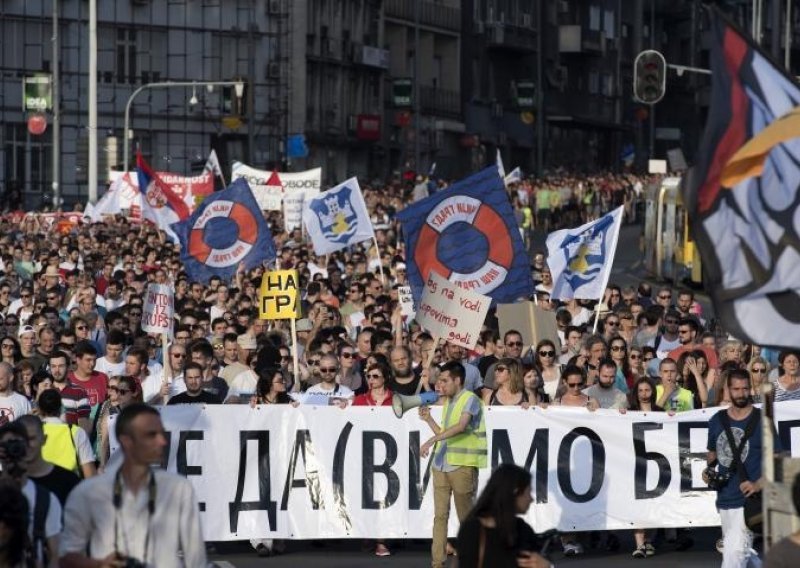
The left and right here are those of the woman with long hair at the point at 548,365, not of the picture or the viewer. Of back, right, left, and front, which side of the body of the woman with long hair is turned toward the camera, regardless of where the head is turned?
front

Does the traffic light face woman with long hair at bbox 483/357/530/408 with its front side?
yes

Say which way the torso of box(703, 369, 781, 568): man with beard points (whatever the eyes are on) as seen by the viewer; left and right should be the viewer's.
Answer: facing the viewer

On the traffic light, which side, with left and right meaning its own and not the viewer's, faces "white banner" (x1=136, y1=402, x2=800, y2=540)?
front

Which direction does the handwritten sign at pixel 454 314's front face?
toward the camera

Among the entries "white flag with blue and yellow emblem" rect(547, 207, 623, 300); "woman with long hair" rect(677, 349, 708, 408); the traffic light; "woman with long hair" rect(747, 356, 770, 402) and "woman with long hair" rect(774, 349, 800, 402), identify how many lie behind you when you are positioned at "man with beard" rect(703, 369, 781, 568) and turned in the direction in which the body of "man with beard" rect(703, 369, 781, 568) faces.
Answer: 5

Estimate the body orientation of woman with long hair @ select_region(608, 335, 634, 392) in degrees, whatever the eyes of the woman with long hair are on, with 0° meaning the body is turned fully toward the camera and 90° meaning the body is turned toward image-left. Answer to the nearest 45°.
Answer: approximately 0°

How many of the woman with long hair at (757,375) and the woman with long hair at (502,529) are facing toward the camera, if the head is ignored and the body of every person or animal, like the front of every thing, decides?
1

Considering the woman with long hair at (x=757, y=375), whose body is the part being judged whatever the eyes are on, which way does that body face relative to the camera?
toward the camera

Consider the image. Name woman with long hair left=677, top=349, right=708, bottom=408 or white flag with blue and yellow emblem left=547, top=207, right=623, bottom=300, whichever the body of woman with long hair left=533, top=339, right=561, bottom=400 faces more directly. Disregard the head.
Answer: the woman with long hair

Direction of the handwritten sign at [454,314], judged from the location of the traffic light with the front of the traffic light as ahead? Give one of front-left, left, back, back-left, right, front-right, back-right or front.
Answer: front
